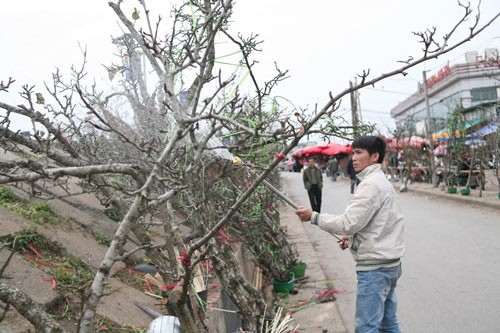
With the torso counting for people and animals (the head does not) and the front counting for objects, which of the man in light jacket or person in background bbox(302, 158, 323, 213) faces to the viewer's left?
the man in light jacket

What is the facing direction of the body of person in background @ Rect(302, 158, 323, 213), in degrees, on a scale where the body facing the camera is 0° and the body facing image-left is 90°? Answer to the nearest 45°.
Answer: approximately 0°

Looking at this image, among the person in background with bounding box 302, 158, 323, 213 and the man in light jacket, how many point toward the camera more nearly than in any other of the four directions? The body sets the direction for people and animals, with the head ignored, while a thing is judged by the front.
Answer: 1

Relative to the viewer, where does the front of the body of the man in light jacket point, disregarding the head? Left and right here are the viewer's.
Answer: facing to the left of the viewer

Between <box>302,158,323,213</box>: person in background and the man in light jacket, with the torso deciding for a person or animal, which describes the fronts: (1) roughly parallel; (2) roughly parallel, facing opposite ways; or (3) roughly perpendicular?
roughly perpendicular

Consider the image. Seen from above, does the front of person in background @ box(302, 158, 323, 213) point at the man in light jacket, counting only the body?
yes

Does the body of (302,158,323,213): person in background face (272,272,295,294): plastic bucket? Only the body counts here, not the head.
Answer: yes

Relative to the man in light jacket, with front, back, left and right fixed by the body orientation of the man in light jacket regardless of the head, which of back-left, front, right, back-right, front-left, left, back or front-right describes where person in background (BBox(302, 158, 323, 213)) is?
right
